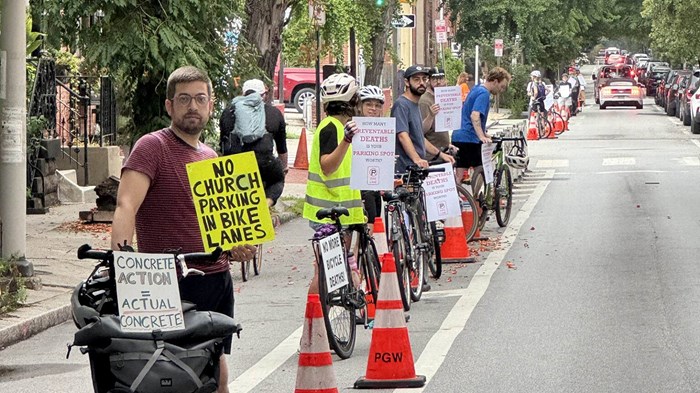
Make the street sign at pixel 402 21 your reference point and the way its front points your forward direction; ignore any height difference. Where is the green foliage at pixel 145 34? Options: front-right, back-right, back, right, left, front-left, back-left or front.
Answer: front

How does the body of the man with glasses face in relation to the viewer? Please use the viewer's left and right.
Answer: facing the viewer and to the right of the viewer

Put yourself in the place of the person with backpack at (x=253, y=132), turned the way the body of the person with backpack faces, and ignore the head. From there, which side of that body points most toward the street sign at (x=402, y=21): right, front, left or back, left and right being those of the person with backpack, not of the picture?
front

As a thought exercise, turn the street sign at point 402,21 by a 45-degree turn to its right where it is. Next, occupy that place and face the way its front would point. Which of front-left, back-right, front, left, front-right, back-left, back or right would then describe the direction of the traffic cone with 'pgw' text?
front-left

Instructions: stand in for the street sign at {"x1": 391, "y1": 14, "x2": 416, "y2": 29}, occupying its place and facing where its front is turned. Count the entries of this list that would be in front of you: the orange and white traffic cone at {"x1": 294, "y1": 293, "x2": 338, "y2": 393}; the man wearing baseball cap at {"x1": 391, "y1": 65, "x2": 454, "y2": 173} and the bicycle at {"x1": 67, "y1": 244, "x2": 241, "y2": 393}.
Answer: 3

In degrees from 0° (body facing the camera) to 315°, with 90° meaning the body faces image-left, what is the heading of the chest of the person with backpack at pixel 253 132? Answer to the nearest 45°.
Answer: approximately 180°

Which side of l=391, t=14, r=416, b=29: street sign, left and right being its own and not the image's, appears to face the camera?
front

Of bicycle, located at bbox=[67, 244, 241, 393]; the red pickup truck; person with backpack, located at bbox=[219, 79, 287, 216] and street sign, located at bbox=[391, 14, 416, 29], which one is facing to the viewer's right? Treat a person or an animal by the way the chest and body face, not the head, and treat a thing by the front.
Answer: the red pickup truck

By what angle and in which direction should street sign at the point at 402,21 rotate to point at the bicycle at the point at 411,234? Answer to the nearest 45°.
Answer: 0° — it already faces it

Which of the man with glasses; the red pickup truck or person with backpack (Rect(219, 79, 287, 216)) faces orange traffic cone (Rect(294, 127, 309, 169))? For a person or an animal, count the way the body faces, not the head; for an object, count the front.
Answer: the person with backpack
